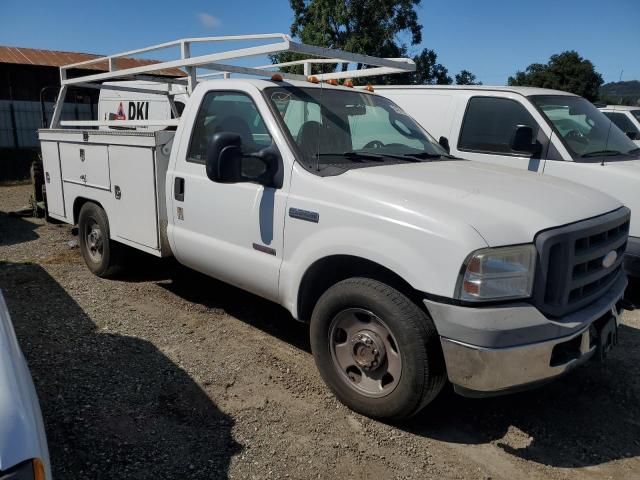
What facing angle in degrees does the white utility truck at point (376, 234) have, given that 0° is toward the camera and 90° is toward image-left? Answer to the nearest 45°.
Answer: approximately 315°

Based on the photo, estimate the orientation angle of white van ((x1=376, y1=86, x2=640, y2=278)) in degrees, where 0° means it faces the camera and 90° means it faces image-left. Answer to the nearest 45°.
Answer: approximately 315°

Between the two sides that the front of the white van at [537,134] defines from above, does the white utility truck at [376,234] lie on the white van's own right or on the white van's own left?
on the white van's own right

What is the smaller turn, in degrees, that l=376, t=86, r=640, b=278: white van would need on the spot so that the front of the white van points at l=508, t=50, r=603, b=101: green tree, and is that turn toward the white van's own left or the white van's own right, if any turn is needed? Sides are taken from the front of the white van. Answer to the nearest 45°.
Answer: approximately 135° to the white van's own left

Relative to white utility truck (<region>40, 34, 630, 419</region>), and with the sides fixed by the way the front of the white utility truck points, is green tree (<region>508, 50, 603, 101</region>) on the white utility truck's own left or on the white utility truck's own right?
on the white utility truck's own left

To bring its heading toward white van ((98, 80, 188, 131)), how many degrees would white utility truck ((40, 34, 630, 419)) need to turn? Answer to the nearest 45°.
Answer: approximately 180°
